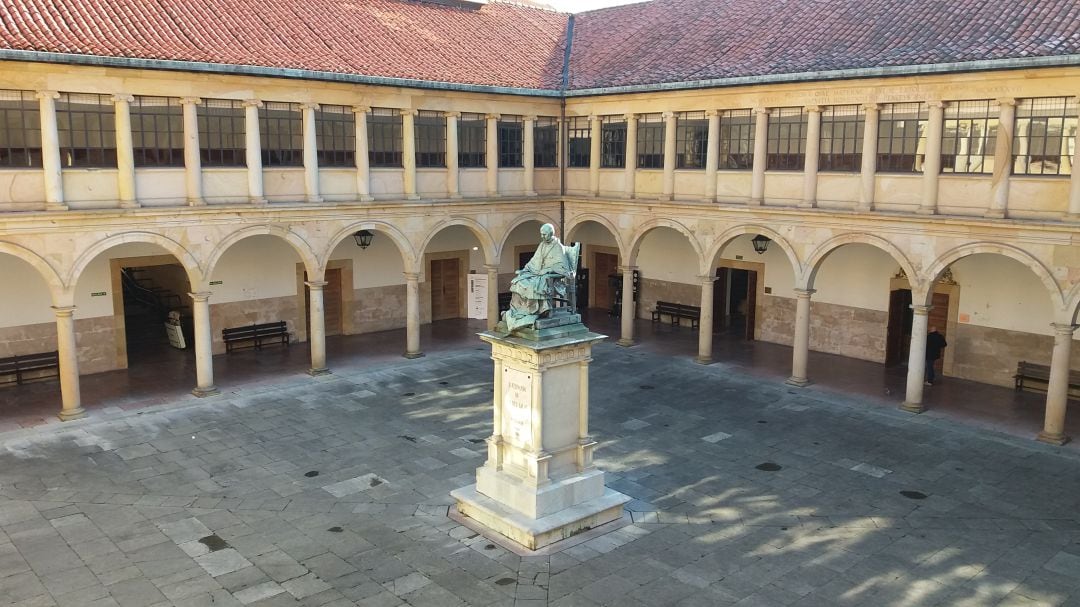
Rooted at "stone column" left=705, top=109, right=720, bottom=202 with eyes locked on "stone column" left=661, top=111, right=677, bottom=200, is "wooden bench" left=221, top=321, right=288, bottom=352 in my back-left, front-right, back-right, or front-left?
front-left

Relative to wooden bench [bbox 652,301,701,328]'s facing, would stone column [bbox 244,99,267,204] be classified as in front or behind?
in front

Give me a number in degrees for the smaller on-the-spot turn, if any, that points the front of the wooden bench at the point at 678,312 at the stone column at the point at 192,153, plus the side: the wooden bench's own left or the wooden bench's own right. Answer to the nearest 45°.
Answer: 0° — it already faces it

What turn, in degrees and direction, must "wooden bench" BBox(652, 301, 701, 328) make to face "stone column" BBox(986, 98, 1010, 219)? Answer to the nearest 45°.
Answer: approximately 90° to its left

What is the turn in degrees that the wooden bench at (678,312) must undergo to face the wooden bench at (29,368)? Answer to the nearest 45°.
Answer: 0° — it already faces it

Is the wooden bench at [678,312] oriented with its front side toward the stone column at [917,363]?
no

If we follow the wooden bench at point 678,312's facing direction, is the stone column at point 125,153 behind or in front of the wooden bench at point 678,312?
in front

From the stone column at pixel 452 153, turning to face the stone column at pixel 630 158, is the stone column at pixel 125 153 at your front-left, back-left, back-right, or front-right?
back-right

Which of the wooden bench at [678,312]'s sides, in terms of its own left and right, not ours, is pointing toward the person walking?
left

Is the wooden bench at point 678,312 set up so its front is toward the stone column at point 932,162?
no

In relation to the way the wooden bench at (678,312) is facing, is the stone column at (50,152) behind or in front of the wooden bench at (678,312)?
in front

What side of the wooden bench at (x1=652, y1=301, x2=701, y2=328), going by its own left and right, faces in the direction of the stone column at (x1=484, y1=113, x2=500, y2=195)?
front

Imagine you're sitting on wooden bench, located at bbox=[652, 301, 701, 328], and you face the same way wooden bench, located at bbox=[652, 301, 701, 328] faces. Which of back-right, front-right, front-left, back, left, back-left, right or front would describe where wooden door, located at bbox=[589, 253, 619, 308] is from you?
right

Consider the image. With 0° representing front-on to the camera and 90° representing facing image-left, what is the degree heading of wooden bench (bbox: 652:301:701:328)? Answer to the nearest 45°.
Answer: approximately 45°
